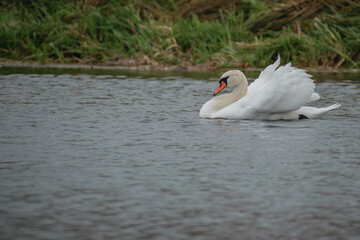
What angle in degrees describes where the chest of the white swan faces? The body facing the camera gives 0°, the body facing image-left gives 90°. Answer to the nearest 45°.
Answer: approximately 90°
